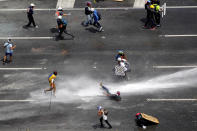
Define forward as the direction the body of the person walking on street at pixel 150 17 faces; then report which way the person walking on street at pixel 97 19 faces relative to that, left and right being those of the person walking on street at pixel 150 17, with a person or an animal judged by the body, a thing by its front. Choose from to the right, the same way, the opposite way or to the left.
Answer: the opposite way

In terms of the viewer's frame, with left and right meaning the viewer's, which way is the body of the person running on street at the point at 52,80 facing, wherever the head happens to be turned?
facing to the right of the viewer

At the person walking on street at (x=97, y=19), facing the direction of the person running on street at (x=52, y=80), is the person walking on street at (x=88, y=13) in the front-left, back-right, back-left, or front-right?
back-right

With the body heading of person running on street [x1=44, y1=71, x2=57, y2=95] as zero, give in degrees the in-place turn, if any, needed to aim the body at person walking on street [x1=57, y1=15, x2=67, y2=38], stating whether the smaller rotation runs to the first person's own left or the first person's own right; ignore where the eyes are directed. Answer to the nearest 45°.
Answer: approximately 90° to the first person's own left
